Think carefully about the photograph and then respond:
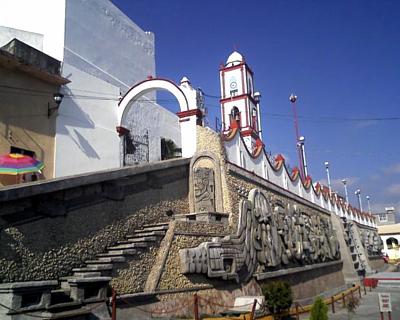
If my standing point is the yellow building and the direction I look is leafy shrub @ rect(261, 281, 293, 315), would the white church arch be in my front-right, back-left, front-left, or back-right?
front-left

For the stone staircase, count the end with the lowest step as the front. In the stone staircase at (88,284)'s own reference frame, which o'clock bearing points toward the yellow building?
The yellow building is roughly at 4 o'clock from the stone staircase.

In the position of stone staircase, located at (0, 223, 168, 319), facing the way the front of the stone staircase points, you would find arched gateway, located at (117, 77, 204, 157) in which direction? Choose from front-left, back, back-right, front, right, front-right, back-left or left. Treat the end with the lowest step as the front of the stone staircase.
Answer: back

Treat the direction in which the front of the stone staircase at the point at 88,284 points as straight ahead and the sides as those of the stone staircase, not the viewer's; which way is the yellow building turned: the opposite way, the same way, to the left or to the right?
to the left

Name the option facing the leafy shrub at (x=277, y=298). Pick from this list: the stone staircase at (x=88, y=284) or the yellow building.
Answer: the yellow building

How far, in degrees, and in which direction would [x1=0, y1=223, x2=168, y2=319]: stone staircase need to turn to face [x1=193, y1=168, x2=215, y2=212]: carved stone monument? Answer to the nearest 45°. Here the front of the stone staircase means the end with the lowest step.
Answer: approximately 180°

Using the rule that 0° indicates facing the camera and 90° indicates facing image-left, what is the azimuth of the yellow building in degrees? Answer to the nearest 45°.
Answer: approximately 315°

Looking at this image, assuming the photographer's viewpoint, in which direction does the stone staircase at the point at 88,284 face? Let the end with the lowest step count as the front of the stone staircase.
facing the viewer and to the left of the viewer

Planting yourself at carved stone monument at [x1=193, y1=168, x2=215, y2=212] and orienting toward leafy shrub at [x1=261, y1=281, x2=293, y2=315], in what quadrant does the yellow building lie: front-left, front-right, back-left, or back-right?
back-right

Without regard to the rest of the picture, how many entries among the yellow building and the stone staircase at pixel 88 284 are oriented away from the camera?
0
